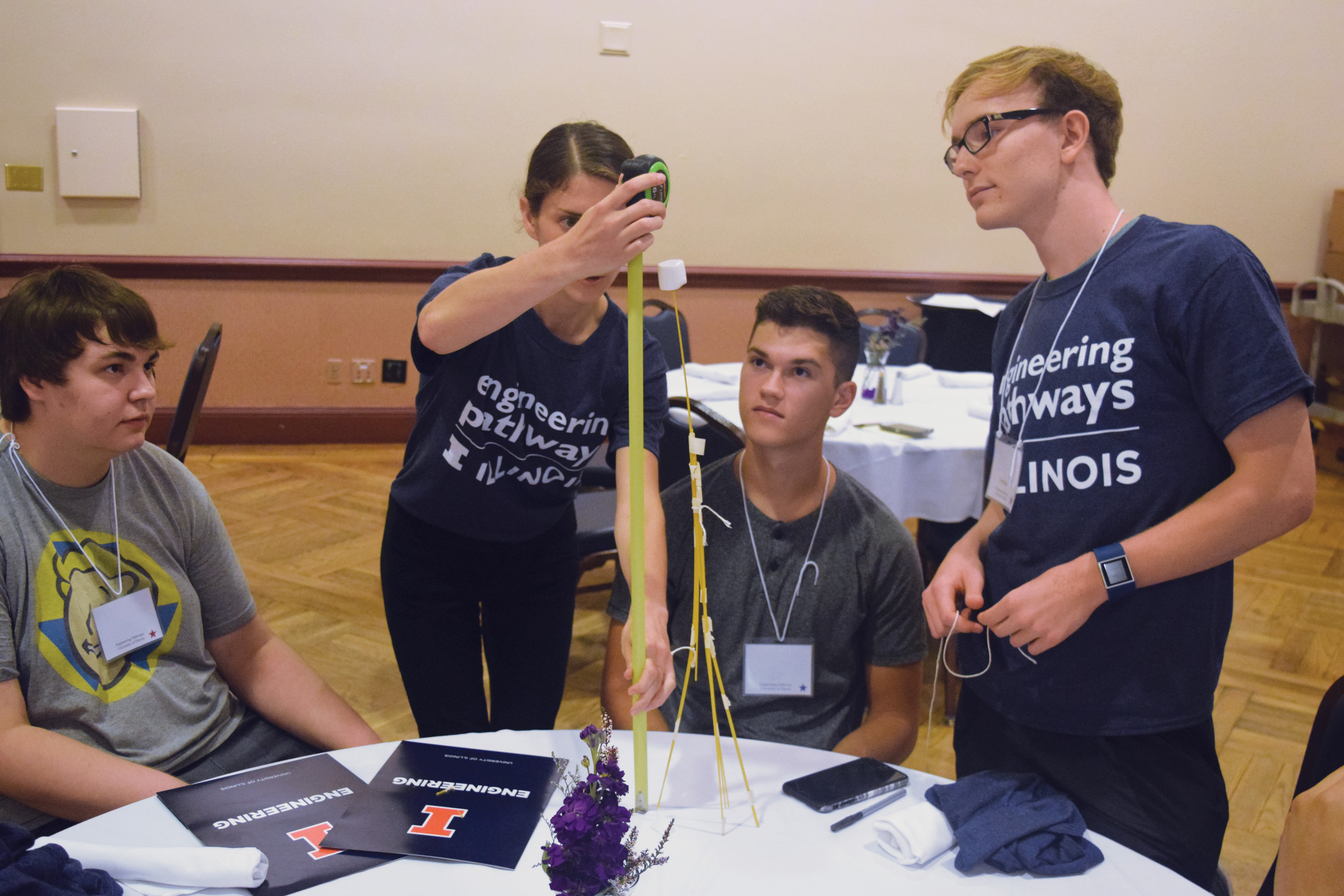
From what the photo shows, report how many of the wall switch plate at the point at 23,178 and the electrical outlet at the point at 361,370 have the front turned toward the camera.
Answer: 2

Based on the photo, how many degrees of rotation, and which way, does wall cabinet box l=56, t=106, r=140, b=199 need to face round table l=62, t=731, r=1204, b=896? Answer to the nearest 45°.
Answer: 0° — it already faces it

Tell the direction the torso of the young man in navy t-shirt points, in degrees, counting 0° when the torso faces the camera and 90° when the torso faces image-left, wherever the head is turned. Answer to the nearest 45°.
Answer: approximately 45°

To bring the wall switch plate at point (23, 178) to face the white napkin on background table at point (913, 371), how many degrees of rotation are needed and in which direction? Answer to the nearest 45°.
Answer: approximately 45° to its left

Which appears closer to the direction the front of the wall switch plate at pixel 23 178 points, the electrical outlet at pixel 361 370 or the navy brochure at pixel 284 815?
the navy brochure

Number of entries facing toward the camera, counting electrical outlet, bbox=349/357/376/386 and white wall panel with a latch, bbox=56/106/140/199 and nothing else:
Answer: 2

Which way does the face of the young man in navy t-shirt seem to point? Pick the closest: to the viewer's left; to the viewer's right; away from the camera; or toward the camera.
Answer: to the viewer's left

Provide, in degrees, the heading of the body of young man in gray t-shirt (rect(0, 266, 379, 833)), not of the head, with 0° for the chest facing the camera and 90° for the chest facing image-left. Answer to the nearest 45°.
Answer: approximately 315°

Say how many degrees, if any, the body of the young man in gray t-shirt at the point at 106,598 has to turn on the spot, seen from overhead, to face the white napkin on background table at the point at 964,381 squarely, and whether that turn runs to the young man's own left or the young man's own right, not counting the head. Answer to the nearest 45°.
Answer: approximately 90° to the young man's own left

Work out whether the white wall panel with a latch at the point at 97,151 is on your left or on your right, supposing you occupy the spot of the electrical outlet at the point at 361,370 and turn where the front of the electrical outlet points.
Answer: on your right
